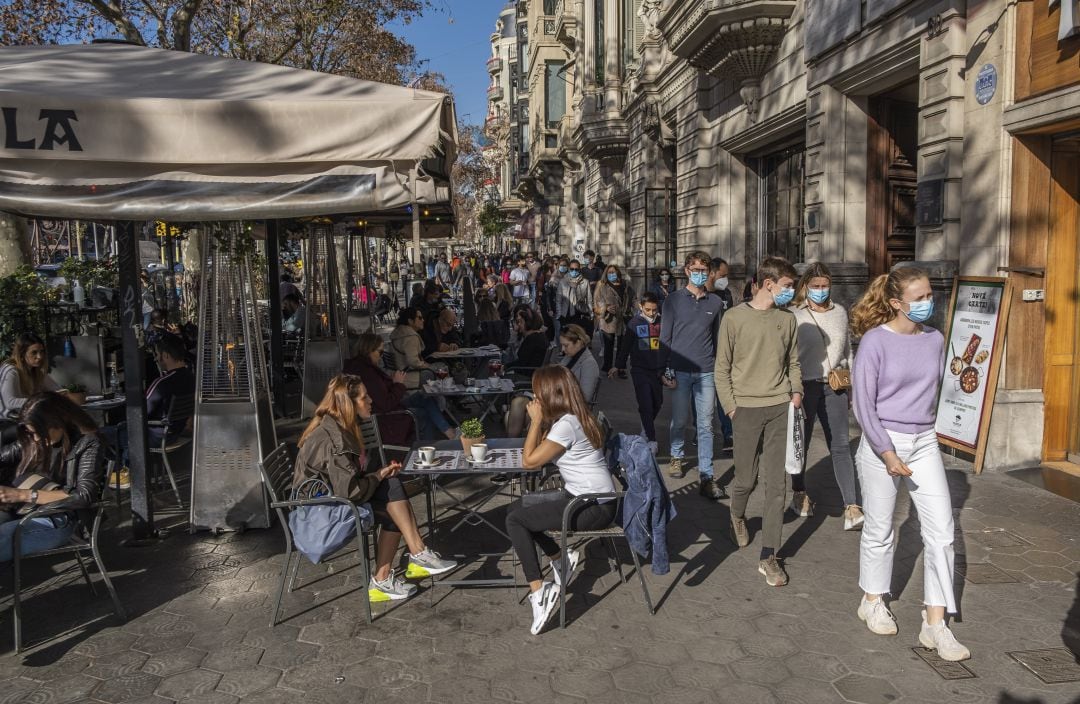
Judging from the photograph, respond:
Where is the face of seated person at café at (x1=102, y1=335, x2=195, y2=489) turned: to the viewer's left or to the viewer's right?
to the viewer's left

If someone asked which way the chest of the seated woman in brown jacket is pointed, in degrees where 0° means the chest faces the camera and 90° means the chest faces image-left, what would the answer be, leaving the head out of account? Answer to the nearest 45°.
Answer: approximately 270°

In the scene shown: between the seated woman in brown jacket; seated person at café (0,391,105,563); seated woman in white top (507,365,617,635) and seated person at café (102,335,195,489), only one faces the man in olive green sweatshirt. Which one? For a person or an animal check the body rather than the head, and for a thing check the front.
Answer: the seated woman in brown jacket

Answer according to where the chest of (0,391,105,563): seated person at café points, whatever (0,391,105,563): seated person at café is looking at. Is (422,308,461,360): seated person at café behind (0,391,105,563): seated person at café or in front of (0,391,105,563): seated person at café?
behind

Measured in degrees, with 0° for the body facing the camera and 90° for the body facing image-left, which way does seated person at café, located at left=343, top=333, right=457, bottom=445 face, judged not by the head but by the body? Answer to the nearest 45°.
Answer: approximately 270°

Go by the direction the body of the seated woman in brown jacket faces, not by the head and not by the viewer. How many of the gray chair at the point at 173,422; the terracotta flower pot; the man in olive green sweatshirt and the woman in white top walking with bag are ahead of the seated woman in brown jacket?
3

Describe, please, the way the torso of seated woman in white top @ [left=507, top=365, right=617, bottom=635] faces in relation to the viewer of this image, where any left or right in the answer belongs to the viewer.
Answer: facing to the left of the viewer

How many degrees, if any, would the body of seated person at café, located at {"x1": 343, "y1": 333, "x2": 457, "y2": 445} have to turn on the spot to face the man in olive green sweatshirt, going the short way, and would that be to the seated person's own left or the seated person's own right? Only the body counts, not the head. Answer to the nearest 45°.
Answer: approximately 45° to the seated person's own right

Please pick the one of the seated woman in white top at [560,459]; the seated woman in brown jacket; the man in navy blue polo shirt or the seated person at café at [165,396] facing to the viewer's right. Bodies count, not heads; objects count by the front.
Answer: the seated woman in brown jacket

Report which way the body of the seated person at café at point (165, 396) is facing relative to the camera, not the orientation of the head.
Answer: to the viewer's left

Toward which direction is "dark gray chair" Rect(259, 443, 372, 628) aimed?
to the viewer's right

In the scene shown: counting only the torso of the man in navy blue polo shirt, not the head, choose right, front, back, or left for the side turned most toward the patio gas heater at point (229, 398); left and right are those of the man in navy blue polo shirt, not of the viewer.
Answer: right

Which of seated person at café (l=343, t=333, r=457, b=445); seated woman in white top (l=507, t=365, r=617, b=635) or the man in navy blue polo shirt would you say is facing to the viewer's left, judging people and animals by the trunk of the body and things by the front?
the seated woman in white top

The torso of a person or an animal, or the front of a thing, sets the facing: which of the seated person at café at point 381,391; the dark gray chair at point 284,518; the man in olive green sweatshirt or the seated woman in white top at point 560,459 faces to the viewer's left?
the seated woman in white top
